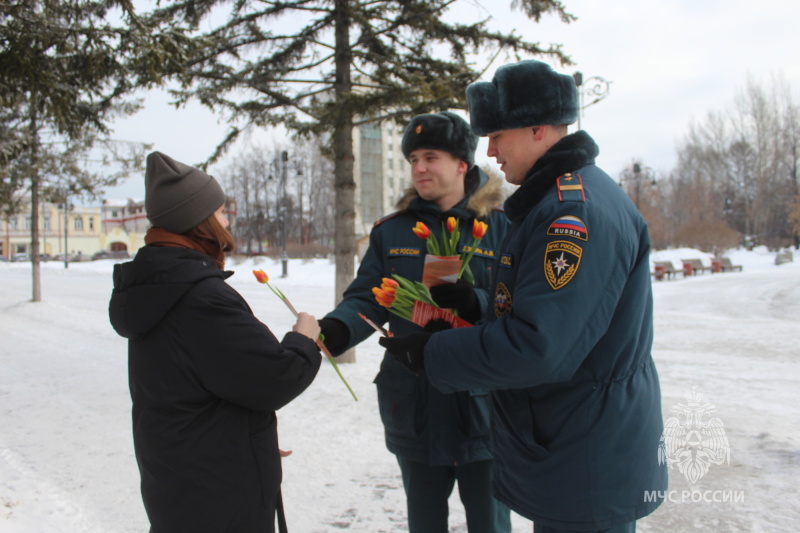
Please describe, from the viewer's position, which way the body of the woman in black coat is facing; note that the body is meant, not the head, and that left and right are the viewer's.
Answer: facing away from the viewer and to the right of the viewer

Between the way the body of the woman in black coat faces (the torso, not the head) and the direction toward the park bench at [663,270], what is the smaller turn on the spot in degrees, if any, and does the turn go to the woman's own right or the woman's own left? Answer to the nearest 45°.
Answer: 0° — they already face it

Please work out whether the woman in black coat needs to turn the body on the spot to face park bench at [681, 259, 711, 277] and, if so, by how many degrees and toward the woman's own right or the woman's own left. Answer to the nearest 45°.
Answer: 0° — they already face it

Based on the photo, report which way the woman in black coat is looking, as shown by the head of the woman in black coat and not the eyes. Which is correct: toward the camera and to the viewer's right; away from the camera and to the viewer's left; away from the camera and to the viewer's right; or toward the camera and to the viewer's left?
away from the camera and to the viewer's right
